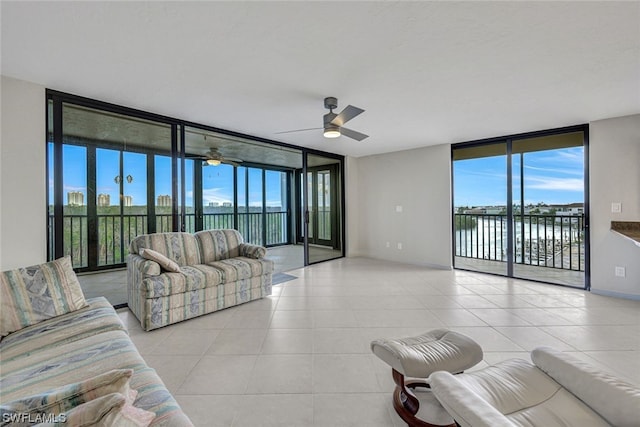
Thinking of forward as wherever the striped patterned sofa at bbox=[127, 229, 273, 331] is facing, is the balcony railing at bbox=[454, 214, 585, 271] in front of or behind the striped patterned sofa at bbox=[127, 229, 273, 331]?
in front

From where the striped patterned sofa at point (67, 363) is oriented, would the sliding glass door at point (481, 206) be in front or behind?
in front

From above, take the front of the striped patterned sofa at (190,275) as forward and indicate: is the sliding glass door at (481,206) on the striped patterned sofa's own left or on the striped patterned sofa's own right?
on the striped patterned sofa's own left

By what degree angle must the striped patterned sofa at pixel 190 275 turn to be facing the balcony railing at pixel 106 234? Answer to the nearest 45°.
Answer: approximately 180°

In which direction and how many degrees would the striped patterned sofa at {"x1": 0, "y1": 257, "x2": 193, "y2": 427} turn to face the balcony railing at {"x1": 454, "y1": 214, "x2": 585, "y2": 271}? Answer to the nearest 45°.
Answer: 0° — it already faces it

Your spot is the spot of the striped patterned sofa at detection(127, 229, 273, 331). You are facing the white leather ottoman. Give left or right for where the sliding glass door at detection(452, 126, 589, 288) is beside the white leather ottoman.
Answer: left

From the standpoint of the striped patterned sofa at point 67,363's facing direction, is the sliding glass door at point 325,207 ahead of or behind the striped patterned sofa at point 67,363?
ahead

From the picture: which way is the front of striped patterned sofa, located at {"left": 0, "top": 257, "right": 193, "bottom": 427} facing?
to the viewer's right

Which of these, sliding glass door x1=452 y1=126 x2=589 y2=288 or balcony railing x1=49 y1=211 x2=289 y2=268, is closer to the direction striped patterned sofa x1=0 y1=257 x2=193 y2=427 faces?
the sliding glass door

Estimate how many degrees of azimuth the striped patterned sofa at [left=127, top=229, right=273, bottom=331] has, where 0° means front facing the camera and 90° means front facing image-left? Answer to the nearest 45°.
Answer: approximately 315°

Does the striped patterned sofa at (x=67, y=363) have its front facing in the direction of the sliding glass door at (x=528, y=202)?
yes

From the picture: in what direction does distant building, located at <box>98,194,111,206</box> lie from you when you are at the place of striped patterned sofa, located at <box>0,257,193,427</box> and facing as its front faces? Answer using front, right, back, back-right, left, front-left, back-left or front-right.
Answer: left

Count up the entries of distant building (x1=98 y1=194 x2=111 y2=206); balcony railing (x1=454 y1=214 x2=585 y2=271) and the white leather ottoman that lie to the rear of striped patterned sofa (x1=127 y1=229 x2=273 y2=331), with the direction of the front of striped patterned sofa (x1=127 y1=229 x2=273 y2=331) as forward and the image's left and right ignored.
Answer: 1

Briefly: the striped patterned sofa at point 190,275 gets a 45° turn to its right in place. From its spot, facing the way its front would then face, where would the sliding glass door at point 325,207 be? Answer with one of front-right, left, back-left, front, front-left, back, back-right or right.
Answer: back-left

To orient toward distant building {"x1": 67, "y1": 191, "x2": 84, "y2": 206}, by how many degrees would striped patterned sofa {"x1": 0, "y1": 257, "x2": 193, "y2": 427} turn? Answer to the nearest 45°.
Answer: approximately 90° to its left

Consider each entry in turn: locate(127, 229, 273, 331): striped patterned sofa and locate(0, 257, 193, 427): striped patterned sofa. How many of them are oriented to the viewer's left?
0

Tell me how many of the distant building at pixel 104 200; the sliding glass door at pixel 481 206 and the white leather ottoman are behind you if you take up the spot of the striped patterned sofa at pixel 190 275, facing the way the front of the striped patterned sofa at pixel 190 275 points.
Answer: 1
